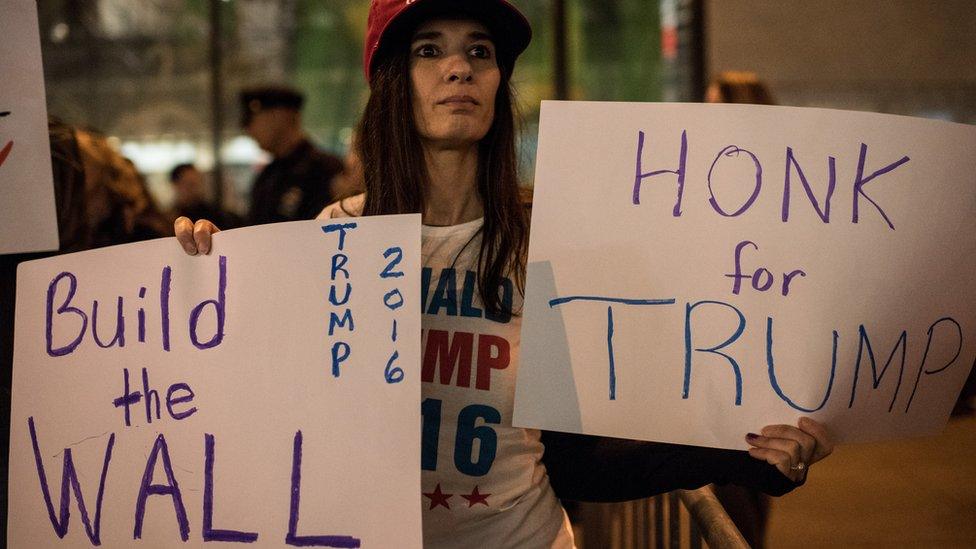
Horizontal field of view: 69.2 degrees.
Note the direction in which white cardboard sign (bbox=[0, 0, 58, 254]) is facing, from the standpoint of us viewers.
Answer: facing the viewer

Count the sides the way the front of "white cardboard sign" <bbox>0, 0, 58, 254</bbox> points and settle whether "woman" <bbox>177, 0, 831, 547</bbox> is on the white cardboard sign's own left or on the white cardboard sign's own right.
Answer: on the white cardboard sign's own left

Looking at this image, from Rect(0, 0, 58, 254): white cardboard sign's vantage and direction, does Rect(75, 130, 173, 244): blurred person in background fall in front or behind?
behind

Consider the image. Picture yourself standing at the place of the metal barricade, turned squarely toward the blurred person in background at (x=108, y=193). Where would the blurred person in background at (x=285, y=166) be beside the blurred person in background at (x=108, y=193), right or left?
right

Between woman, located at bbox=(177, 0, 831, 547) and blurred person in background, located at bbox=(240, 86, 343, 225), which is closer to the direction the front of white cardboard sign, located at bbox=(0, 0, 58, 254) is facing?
the woman

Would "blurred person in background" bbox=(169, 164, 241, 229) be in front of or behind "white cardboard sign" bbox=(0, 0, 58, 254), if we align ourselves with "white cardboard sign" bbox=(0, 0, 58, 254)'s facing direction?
behind

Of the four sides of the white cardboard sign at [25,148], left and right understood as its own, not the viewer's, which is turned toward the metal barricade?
left
